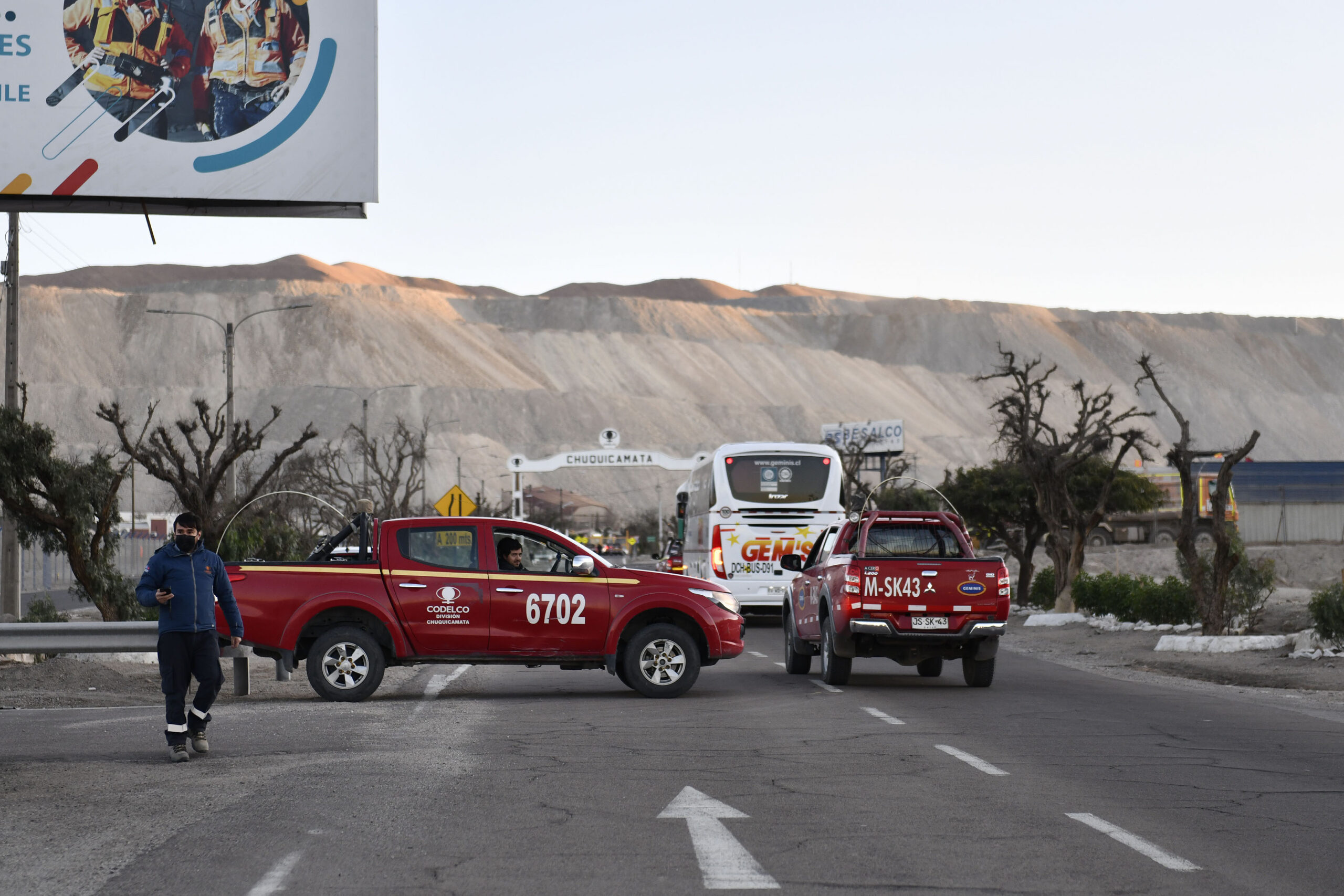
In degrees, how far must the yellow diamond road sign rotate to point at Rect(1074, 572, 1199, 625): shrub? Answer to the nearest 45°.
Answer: approximately 45° to its left

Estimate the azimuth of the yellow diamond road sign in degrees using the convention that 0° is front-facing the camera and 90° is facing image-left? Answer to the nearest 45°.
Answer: approximately 0°

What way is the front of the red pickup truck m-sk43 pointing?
away from the camera

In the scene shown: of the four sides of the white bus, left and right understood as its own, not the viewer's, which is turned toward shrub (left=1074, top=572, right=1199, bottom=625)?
right

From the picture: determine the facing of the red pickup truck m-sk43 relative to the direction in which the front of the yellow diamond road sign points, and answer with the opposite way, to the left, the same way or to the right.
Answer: the opposite way

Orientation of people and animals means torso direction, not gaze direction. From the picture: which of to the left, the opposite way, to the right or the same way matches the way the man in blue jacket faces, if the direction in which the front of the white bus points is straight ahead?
the opposite way

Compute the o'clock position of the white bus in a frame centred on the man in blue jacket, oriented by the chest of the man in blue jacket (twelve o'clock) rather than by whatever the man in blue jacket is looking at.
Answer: The white bus is roughly at 7 o'clock from the man in blue jacket.

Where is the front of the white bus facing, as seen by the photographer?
facing away from the viewer
